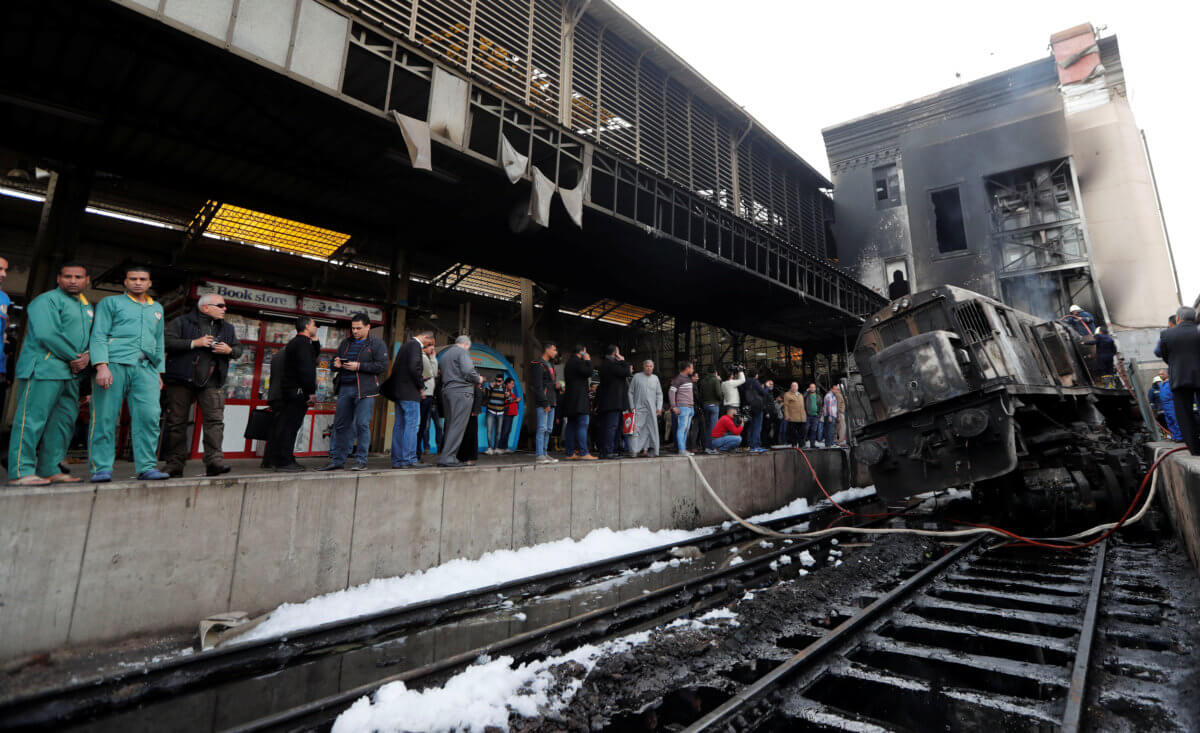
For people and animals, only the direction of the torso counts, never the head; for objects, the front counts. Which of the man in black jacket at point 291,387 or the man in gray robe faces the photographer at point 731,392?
the man in black jacket

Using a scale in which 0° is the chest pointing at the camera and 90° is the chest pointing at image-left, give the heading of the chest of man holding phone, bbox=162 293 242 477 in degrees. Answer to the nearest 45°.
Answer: approximately 315°

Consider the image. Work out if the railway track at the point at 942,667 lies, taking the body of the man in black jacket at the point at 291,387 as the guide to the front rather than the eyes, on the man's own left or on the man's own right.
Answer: on the man's own right

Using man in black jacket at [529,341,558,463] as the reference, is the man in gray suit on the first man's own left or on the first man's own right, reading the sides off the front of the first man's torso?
on the first man's own right

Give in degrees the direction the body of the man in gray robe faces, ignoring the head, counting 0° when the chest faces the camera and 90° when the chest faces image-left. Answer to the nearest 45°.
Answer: approximately 0°

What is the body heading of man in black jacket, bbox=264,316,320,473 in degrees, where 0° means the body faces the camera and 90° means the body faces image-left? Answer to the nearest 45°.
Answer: approximately 270°

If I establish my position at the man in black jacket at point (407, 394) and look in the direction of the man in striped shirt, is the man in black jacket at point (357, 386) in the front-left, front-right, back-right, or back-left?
back-left

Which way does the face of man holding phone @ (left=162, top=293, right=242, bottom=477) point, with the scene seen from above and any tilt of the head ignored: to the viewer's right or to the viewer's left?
to the viewer's right

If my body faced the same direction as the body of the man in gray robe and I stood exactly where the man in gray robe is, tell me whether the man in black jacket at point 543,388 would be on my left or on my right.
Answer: on my right

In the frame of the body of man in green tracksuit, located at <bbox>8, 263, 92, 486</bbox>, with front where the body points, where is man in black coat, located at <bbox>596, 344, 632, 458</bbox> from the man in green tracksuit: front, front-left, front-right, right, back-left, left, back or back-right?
front-left

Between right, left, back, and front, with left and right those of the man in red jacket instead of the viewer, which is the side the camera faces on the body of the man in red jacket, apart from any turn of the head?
right

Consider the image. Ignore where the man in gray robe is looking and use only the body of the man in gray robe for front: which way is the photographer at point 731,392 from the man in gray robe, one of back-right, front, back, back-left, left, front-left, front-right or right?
back-left

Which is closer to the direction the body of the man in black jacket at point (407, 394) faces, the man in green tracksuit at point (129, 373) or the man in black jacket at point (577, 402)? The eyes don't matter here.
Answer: the man in black jacket
